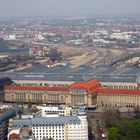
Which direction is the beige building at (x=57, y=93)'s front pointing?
toward the camera

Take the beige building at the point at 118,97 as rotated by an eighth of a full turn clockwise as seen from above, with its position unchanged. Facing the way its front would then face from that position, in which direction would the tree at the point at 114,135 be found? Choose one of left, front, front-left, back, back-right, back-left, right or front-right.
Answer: front-left

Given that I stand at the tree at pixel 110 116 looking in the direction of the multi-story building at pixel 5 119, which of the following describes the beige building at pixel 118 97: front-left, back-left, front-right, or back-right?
back-right

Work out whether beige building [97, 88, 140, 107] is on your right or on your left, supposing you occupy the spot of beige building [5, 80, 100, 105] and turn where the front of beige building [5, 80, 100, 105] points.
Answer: on your left

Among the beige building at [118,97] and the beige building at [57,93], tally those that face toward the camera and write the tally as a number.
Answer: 2

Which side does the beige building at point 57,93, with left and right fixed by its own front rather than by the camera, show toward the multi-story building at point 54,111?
front

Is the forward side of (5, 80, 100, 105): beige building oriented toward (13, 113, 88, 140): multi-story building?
yes

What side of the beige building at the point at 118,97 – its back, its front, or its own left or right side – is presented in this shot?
front

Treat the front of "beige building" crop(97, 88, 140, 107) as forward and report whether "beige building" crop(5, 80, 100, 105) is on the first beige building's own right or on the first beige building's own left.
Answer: on the first beige building's own right

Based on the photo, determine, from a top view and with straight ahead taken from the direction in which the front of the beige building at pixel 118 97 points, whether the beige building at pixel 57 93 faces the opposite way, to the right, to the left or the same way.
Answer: the same way

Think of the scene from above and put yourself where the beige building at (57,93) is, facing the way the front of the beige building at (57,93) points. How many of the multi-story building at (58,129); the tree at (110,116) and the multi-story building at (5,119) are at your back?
0

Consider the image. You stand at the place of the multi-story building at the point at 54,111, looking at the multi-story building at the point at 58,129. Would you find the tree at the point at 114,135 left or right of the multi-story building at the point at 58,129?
left
